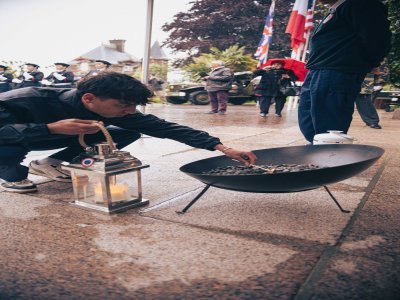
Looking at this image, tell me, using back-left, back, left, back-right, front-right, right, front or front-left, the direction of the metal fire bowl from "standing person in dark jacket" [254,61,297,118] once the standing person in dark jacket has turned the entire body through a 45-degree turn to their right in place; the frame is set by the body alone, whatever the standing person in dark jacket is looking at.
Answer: front-left

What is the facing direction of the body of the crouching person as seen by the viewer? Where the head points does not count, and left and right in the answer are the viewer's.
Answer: facing to the right of the viewer

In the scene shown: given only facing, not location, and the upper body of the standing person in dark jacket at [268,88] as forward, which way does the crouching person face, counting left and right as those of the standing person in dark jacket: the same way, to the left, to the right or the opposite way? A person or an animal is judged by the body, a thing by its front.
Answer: to the left

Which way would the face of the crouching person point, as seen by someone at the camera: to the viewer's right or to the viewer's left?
to the viewer's right

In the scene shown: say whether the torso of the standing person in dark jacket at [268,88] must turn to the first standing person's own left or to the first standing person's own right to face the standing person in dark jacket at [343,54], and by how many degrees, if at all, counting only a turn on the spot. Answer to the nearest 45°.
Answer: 0° — they already face them

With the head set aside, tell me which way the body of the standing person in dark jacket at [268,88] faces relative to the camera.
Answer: toward the camera

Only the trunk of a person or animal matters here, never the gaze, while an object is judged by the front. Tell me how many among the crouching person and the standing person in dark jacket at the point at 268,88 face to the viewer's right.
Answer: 1

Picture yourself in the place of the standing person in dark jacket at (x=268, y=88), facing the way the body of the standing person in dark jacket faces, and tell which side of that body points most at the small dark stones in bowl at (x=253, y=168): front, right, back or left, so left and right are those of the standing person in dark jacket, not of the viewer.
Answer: front

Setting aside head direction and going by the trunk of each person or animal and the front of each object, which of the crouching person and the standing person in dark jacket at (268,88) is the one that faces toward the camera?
the standing person in dark jacket

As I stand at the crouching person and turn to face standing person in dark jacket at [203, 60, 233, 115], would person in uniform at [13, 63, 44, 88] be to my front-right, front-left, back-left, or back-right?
front-left

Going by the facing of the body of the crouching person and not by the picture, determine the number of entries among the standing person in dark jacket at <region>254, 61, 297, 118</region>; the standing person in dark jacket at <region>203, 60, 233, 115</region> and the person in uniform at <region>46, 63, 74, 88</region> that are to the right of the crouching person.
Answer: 0
